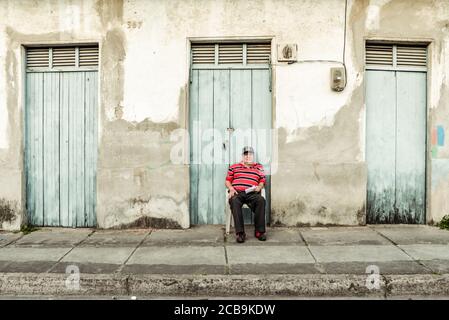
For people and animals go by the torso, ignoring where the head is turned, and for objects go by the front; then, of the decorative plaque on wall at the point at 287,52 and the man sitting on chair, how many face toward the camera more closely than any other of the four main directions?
2

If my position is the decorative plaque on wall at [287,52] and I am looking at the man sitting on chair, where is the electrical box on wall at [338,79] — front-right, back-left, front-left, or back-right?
back-left

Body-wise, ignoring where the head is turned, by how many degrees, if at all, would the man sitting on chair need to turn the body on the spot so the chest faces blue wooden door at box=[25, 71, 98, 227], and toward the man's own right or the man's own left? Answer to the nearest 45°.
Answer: approximately 90° to the man's own right

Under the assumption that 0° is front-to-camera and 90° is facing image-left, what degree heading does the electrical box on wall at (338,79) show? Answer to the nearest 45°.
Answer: approximately 0°

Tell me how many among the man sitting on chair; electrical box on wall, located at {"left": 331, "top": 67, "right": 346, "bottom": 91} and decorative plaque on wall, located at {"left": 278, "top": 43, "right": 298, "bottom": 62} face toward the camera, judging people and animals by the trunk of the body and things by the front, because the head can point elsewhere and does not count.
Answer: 3

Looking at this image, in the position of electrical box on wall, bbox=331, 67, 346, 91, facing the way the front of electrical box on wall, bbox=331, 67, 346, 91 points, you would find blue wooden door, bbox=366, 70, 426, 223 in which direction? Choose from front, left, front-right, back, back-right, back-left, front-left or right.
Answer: back-left

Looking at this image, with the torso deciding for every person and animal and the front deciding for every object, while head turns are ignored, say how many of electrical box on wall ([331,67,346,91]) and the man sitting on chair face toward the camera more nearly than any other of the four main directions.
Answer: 2

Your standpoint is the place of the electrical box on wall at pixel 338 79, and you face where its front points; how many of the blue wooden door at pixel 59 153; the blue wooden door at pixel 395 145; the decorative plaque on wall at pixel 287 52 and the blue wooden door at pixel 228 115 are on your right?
3

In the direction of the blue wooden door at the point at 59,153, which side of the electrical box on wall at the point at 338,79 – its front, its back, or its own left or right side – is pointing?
right
